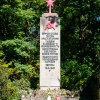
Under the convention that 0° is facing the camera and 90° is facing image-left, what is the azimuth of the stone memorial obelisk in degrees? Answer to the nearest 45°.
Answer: approximately 0°
